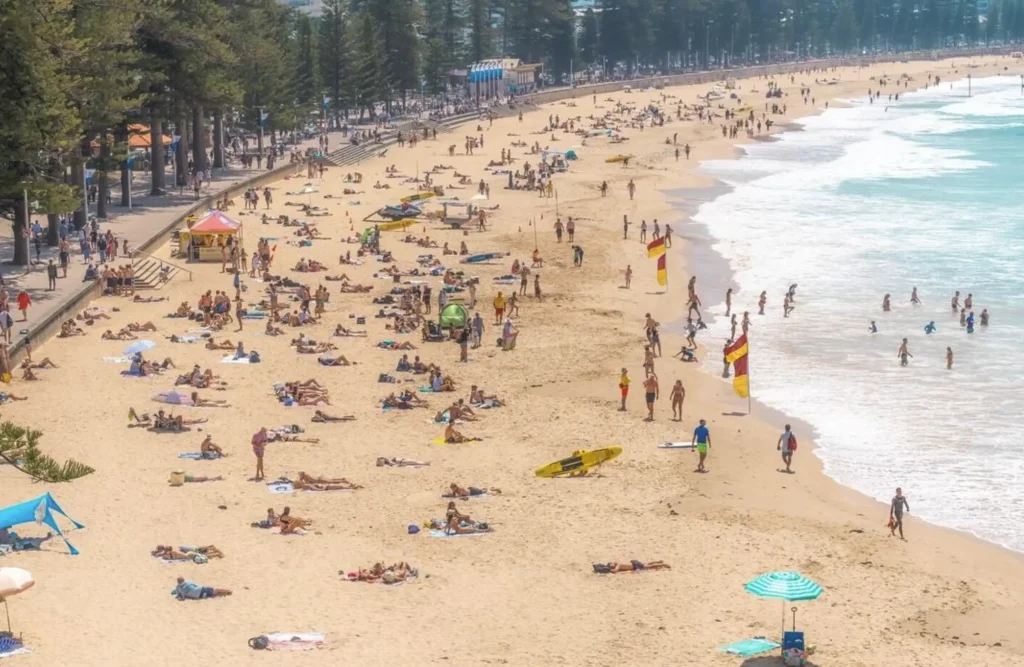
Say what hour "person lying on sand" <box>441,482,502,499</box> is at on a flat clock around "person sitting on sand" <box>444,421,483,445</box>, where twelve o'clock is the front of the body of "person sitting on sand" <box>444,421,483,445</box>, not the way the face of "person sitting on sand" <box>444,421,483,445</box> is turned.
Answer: "person lying on sand" <box>441,482,502,499</box> is roughly at 3 o'clock from "person sitting on sand" <box>444,421,483,445</box>.

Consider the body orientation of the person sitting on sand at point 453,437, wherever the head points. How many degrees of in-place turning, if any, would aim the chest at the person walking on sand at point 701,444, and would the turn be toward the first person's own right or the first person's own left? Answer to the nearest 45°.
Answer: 0° — they already face them

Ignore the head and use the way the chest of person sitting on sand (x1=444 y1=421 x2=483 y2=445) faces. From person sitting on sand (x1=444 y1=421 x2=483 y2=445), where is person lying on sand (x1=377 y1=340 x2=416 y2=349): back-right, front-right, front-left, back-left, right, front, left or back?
left

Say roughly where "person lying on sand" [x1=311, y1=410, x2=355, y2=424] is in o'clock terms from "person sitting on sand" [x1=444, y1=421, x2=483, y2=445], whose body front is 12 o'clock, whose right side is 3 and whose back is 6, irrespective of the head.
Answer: "person lying on sand" [x1=311, y1=410, x2=355, y2=424] is roughly at 7 o'clock from "person sitting on sand" [x1=444, y1=421, x2=483, y2=445].

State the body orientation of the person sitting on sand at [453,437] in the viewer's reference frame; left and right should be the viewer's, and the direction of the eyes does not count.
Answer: facing to the right of the viewer

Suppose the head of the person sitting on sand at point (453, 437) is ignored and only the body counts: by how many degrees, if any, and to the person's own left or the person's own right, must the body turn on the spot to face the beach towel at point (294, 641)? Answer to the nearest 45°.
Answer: approximately 90° to the person's own right

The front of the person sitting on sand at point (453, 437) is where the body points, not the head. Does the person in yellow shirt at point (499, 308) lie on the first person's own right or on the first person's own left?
on the first person's own left

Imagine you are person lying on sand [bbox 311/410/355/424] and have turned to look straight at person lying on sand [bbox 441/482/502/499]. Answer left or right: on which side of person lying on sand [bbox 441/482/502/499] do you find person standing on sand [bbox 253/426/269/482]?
right

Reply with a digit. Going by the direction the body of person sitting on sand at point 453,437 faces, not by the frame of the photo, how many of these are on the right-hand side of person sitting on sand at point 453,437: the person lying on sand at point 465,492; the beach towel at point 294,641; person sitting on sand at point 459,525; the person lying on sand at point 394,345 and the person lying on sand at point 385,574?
4

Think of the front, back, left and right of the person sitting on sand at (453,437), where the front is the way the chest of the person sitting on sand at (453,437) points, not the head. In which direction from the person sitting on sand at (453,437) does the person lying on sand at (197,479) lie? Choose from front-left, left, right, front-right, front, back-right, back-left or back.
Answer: back-right

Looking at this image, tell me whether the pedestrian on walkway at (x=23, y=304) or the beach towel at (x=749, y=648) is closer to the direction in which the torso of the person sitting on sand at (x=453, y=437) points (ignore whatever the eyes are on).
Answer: the beach towel

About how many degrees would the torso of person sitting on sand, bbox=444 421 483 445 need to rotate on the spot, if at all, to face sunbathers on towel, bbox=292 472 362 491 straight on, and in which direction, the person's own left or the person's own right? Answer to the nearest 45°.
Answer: approximately 135° to the person's own right

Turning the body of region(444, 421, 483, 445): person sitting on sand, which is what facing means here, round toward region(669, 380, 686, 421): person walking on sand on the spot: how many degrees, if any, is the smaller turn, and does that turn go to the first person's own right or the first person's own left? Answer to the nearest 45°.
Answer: approximately 45° to the first person's own left

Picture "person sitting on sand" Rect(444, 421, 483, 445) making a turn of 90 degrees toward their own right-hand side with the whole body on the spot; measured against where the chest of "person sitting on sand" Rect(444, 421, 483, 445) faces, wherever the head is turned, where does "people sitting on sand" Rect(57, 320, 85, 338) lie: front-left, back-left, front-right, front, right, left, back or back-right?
back-right

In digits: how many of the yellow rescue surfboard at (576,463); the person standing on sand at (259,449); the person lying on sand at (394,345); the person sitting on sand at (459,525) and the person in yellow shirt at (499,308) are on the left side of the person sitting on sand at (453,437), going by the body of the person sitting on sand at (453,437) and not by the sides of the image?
2

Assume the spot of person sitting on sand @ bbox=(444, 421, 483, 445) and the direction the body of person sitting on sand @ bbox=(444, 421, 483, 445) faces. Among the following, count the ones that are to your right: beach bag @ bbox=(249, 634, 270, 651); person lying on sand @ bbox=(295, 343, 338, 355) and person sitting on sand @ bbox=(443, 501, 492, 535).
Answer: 2
